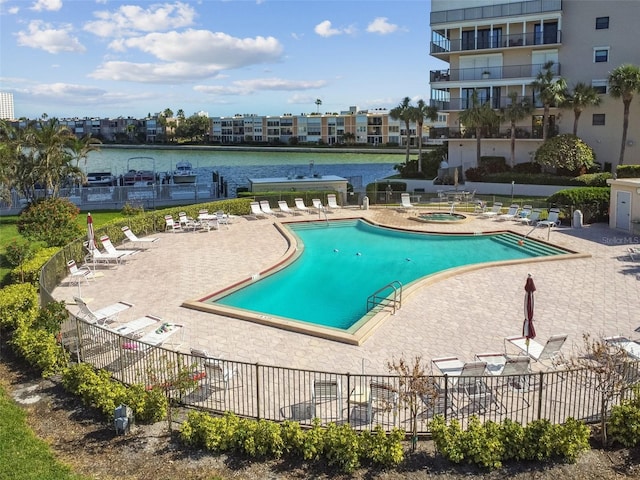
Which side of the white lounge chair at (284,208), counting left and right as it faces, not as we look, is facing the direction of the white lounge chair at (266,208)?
right

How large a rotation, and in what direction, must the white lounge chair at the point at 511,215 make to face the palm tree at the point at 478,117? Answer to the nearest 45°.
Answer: approximately 135° to its right

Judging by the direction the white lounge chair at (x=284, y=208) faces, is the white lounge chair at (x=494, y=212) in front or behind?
in front

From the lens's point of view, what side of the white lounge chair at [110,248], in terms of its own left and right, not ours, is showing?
right

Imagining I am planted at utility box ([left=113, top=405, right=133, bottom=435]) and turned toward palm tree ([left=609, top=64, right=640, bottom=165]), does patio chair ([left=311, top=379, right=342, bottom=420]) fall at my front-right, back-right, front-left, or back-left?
front-right

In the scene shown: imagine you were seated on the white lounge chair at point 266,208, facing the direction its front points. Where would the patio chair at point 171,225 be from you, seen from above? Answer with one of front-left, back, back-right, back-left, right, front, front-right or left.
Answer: right

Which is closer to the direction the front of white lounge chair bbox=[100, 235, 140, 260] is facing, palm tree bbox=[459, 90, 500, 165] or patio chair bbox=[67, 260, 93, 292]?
the palm tree

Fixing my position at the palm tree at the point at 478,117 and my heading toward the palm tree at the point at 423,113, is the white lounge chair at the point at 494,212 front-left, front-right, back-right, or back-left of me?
back-left

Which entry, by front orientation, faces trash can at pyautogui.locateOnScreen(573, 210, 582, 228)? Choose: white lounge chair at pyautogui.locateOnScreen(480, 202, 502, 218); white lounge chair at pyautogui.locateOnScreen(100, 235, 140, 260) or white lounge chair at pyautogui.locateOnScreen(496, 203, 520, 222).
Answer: white lounge chair at pyautogui.locateOnScreen(100, 235, 140, 260)

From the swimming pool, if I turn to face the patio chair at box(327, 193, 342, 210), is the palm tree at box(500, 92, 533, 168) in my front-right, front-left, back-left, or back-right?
front-right

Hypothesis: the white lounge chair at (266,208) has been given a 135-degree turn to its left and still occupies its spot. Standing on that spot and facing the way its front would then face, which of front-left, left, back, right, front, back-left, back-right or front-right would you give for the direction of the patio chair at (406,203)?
right

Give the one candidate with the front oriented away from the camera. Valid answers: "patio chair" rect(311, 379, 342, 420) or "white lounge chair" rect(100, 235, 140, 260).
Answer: the patio chair

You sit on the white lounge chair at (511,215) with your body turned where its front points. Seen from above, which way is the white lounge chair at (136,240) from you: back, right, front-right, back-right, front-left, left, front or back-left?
front

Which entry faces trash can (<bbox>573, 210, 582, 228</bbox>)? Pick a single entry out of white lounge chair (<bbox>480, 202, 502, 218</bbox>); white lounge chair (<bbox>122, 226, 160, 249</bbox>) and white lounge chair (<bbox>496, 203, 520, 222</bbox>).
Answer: white lounge chair (<bbox>122, 226, 160, 249</bbox>)

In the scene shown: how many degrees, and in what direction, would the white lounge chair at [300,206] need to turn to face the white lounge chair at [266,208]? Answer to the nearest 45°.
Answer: approximately 90° to its right

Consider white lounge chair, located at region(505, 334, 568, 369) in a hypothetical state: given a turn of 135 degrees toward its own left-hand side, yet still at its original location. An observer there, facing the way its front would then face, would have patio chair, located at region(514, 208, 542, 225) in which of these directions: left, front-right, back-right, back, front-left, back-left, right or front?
back

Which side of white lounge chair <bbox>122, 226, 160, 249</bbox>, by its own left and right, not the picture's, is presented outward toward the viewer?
right

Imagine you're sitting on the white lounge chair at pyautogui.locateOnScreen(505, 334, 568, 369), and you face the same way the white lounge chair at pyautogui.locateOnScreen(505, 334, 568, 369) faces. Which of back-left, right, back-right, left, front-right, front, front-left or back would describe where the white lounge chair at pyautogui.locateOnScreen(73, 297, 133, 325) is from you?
front-left

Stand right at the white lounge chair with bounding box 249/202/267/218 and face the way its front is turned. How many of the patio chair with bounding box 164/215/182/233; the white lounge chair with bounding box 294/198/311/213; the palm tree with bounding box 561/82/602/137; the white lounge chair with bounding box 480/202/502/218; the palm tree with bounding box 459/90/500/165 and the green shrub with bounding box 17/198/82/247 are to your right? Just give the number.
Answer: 2

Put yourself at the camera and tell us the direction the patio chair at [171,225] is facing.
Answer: facing the viewer and to the right of the viewer

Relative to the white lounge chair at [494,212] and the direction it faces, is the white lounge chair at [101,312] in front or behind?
in front
